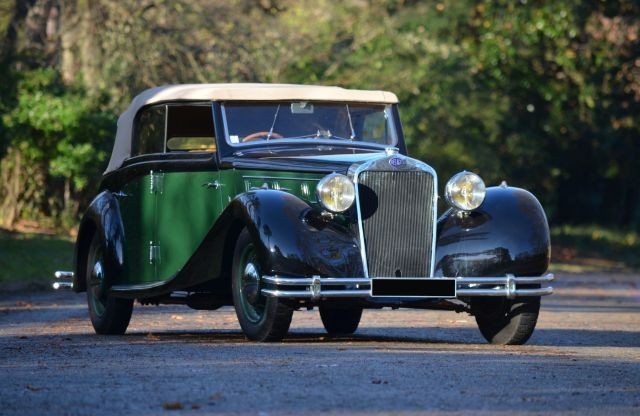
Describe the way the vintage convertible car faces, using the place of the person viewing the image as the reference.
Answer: facing the viewer and to the right of the viewer
